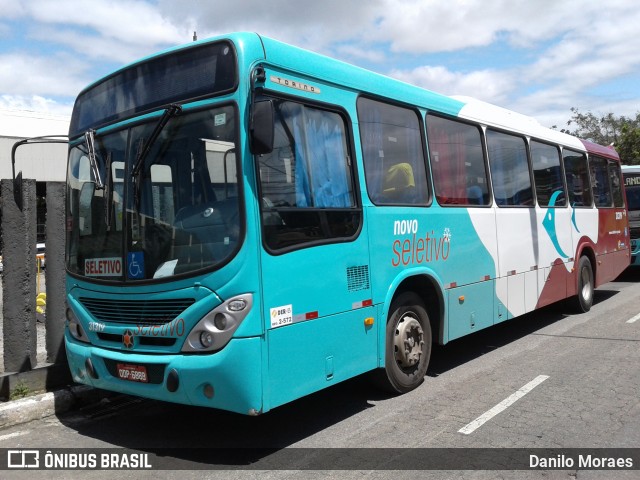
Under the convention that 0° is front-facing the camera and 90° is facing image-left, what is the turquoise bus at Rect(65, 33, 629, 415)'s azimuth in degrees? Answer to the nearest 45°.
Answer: approximately 45°
